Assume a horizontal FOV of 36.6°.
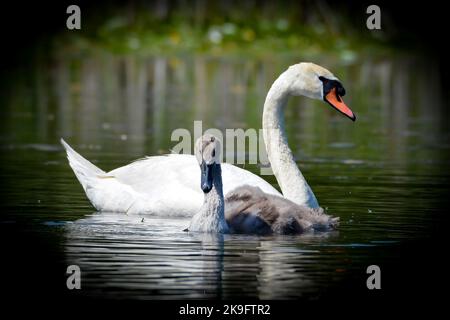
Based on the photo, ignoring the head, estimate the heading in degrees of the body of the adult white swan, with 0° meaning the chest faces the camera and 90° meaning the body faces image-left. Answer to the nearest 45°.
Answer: approximately 270°
